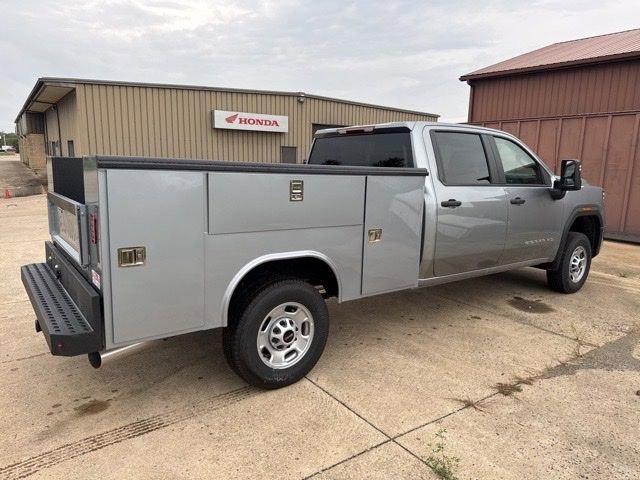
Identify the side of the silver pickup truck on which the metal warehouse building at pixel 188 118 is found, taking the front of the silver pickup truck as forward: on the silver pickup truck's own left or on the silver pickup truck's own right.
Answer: on the silver pickup truck's own left

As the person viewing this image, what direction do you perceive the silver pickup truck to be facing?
facing away from the viewer and to the right of the viewer

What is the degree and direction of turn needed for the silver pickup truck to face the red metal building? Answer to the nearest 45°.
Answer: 0° — it already faces it

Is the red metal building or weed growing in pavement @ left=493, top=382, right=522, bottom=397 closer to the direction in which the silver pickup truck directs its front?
the red metal building

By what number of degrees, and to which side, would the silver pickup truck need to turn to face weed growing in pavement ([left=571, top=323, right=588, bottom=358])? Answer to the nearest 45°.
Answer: approximately 45° to its right

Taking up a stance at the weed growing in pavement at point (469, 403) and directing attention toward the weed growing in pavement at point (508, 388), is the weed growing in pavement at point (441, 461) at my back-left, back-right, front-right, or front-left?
back-right

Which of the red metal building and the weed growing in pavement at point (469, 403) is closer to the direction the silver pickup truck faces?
the red metal building

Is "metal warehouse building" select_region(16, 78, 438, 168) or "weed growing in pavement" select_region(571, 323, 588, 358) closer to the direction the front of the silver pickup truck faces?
the weed growing in pavement

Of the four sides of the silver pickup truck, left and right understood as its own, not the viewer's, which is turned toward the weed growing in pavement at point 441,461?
right
